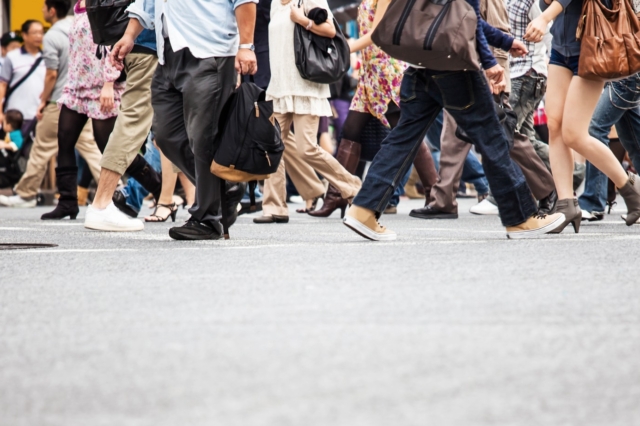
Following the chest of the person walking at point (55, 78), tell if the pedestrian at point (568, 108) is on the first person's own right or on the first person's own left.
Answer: on the first person's own left

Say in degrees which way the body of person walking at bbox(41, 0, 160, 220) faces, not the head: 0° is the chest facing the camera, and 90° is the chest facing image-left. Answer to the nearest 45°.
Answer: approximately 90°

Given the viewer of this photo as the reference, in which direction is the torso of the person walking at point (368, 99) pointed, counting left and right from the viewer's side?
facing to the left of the viewer

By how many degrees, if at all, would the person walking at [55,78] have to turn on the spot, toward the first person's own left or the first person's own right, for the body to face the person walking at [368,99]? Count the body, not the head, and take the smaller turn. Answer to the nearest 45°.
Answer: approximately 135° to the first person's own left

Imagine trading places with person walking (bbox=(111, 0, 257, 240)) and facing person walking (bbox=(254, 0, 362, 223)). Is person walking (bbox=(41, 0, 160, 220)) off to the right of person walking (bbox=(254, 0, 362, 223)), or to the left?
left

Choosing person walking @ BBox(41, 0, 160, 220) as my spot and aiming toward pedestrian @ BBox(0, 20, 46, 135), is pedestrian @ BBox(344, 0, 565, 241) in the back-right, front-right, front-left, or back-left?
back-right

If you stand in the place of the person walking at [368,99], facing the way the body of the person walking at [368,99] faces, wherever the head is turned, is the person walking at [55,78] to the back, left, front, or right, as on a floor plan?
front

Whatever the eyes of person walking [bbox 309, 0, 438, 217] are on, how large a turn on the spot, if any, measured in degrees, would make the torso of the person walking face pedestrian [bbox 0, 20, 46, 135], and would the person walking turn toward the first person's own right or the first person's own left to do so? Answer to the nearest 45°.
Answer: approximately 45° to the first person's own right
